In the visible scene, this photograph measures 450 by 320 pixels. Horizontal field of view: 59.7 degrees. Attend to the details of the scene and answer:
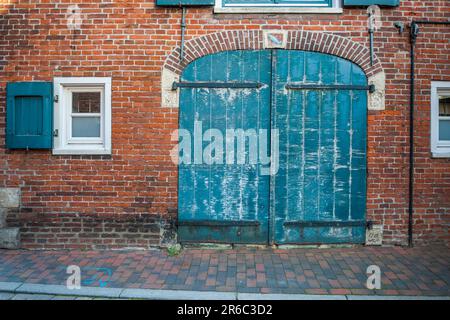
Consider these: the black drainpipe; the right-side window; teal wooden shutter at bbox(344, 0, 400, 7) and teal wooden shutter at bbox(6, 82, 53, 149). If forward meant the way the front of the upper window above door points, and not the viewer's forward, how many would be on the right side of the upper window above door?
1

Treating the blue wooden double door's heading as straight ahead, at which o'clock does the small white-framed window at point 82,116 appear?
The small white-framed window is roughly at 3 o'clock from the blue wooden double door.

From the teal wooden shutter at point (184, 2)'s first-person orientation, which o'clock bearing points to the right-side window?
The right-side window is roughly at 9 o'clock from the teal wooden shutter.

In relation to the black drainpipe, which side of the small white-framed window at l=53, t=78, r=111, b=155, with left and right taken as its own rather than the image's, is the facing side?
left

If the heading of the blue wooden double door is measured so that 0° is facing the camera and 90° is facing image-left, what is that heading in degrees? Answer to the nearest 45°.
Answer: approximately 0°

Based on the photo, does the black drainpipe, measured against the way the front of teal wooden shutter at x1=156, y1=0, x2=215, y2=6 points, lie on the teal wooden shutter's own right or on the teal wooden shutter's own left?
on the teal wooden shutter's own left

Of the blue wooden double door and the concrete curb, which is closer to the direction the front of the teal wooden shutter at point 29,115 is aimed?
the concrete curb

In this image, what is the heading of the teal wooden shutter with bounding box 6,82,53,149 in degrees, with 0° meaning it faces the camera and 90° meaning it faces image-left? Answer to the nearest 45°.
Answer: approximately 0°

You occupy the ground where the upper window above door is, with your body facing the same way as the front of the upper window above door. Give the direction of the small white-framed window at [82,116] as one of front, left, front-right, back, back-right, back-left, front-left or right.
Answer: right

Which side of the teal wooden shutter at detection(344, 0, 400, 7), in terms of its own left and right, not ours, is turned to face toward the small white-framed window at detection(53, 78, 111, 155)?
right

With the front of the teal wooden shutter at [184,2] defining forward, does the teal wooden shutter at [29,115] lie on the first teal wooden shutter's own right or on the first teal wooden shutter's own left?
on the first teal wooden shutter's own right
